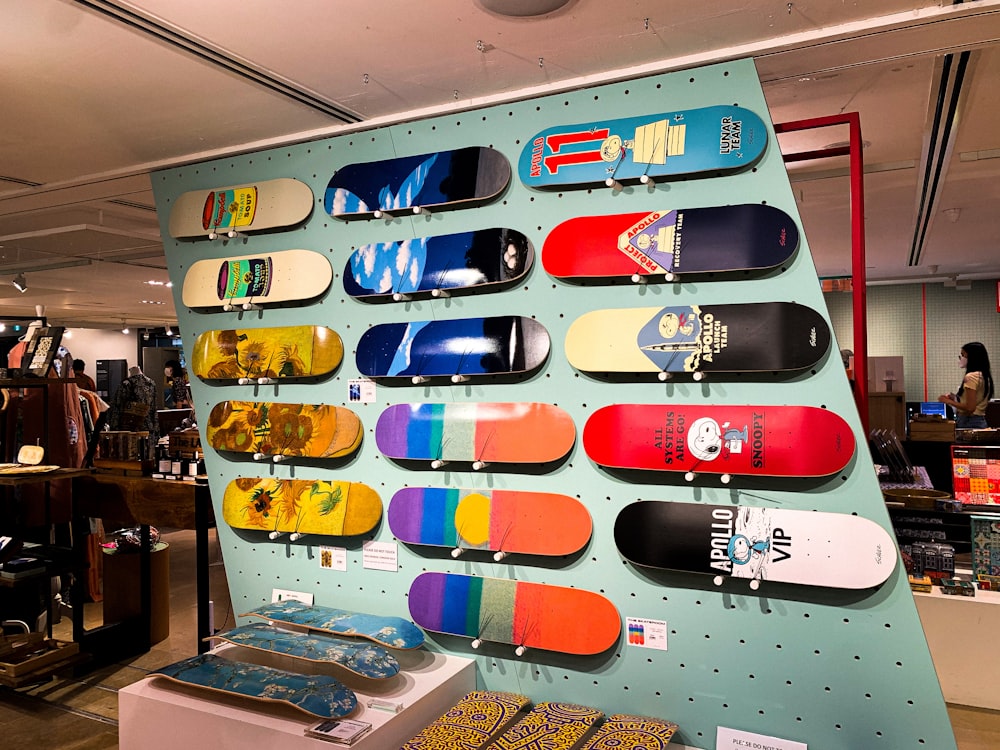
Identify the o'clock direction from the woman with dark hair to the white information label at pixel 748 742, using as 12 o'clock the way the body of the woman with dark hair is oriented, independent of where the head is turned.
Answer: The white information label is roughly at 9 o'clock from the woman with dark hair.

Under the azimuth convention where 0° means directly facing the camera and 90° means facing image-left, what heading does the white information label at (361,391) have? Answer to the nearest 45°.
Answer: approximately 0°

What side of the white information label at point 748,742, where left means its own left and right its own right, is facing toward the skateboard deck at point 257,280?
right

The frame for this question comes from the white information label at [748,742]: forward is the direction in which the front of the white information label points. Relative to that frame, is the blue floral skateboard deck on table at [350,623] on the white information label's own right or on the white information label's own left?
on the white information label's own right

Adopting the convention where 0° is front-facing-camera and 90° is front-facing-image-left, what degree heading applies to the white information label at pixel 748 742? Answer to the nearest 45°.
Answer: approximately 0°

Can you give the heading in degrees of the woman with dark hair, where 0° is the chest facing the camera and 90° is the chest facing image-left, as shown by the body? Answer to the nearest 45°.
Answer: approximately 90°

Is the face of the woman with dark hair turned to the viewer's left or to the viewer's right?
to the viewer's left
